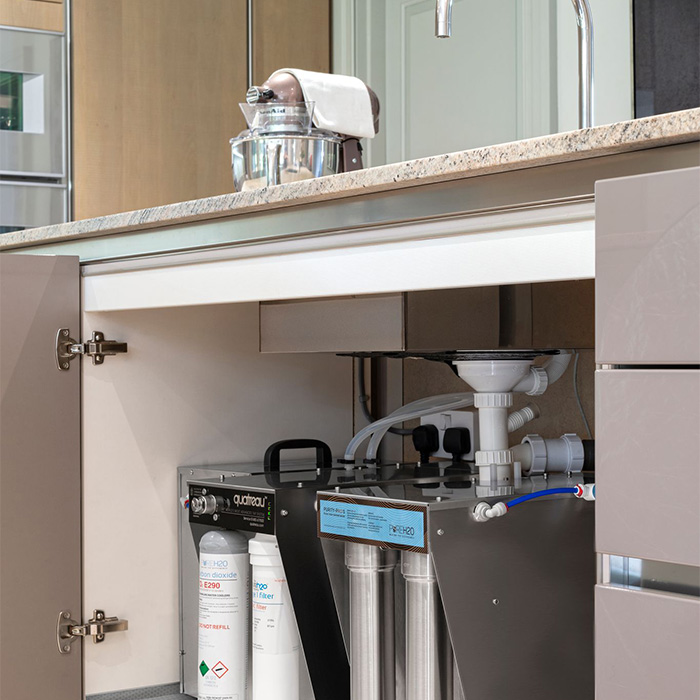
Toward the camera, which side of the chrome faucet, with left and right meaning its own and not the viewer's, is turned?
left

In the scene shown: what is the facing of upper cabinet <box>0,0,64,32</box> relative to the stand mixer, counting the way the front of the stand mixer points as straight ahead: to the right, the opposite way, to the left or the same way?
to the left

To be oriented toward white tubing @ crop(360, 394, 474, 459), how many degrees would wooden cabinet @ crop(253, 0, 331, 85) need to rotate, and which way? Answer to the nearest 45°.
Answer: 0° — it already faces it

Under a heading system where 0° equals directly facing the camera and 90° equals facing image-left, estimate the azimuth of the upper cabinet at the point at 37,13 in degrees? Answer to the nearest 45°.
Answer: approximately 315°

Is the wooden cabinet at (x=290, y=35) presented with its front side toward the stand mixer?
yes

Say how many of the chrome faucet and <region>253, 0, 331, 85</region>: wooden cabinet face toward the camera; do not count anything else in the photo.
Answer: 1

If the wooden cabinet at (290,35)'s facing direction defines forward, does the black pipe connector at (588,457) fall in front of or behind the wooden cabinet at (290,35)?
in front

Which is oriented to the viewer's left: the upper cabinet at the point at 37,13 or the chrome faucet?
the chrome faucet

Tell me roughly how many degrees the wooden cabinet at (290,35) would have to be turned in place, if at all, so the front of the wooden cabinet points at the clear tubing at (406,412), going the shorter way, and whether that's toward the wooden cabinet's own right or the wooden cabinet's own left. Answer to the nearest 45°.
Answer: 0° — it already faces it
